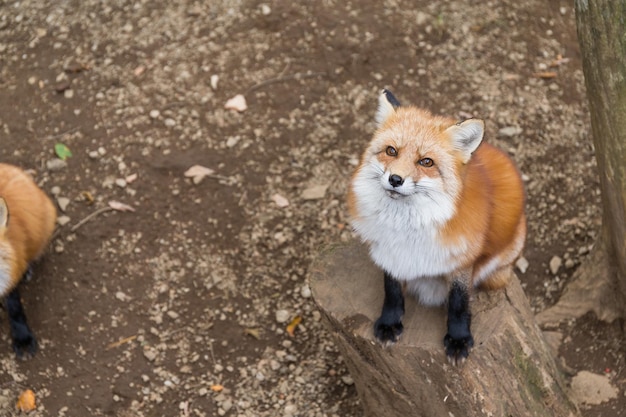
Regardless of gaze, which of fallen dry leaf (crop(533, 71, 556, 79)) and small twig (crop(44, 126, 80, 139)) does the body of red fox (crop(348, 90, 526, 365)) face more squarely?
the small twig

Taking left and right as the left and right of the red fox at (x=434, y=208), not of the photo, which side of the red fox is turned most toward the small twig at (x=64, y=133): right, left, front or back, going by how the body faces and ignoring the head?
right

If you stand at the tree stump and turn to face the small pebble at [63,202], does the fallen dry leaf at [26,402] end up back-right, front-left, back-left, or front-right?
front-left

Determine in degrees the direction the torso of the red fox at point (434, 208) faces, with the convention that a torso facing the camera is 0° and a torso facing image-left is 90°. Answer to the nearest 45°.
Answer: approximately 45°

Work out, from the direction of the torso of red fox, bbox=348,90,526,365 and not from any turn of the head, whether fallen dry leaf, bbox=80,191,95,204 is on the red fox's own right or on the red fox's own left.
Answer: on the red fox's own right

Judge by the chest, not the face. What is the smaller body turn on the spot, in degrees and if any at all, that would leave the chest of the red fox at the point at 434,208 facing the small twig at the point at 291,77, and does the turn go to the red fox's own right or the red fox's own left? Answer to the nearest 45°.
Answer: approximately 90° to the red fox's own right
